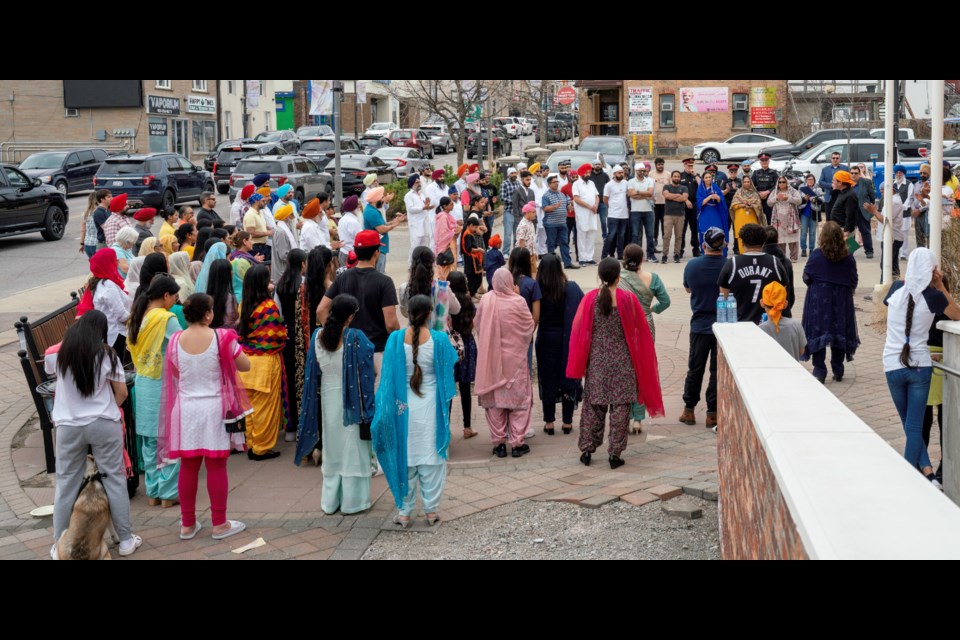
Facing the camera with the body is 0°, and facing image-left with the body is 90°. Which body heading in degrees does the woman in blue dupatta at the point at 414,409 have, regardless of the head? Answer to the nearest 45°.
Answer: approximately 180°

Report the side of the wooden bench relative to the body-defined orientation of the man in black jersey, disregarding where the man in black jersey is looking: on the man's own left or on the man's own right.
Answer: on the man's own left

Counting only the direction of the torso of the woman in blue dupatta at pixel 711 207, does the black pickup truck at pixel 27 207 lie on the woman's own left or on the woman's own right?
on the woman's own right

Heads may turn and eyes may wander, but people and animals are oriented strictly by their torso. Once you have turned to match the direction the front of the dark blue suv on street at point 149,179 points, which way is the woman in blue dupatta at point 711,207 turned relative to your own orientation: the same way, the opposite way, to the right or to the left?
the opposite way

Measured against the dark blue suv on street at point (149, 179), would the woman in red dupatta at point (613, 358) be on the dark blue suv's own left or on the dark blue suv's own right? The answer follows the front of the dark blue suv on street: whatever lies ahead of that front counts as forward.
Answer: on the dark blue suv's own right

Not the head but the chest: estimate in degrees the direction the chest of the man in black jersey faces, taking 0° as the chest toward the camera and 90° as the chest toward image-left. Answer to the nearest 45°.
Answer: approximately 180°

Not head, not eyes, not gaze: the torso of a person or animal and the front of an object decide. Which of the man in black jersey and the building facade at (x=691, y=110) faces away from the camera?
the man in black jersey

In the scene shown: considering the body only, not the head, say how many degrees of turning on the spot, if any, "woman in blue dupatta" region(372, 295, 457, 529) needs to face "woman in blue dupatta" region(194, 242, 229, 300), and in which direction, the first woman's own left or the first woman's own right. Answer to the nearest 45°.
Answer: approximately 45° to the first woman's own left

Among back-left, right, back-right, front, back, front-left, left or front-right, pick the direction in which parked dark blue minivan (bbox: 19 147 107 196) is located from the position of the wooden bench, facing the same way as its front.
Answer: back-left

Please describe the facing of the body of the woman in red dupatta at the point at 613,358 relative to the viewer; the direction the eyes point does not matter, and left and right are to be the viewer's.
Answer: facing away from the viewer

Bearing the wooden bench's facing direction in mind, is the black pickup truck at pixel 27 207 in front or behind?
behind

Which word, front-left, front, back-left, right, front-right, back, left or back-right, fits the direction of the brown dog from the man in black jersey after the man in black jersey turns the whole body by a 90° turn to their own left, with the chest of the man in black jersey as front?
front-left
